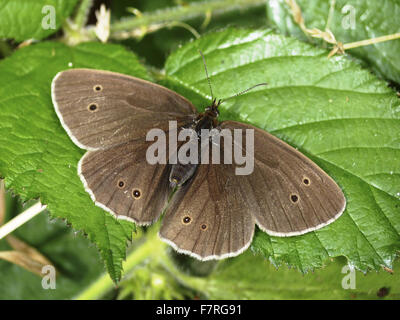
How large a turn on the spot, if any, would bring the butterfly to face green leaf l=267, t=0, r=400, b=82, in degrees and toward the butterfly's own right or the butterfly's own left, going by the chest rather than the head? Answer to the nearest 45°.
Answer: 0° — it already faces it

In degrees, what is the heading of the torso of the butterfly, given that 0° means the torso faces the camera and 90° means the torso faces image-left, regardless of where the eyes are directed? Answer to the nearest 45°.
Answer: approximately 225°
